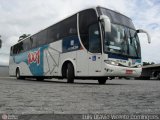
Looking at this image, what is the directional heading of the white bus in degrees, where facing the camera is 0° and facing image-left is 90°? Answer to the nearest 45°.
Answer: approximately 315°
